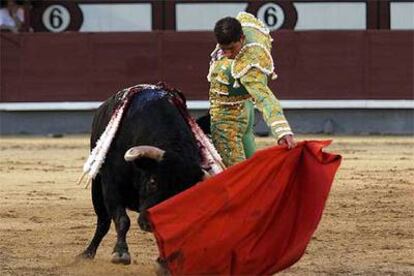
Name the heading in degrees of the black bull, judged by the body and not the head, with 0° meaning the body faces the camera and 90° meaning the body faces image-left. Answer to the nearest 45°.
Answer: approximately 315°

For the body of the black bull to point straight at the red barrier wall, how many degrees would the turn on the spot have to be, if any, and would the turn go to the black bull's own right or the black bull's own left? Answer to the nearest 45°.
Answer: approximately 135° to the black bull's own left
